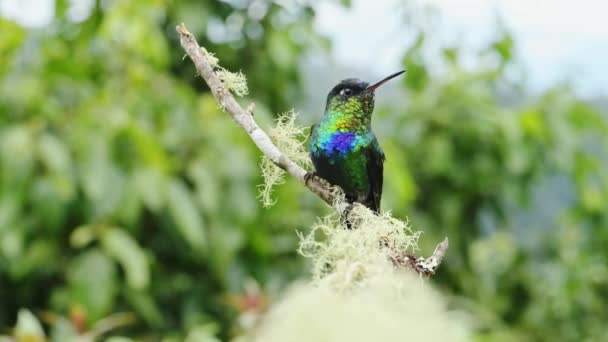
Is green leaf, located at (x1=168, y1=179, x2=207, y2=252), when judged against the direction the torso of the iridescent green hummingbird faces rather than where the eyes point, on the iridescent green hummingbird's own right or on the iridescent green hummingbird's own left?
on the iridescent green hummingbird's own right

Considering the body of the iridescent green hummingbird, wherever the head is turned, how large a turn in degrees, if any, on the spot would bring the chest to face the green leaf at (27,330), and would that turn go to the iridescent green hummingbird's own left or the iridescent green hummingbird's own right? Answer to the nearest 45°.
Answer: approximately 90° to the iridescent green hummingbird's own right

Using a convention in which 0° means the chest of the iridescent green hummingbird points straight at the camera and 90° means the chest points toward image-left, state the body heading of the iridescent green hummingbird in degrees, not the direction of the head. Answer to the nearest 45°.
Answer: approximately 45°
